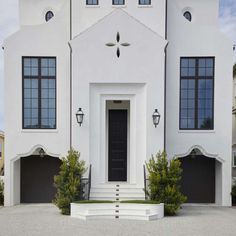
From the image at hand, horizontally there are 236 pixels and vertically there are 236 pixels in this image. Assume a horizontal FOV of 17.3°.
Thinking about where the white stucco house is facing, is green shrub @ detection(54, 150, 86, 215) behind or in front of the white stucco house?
in front

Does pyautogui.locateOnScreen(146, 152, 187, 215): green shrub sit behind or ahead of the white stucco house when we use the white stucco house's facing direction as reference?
ahead

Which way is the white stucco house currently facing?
toward the camera
